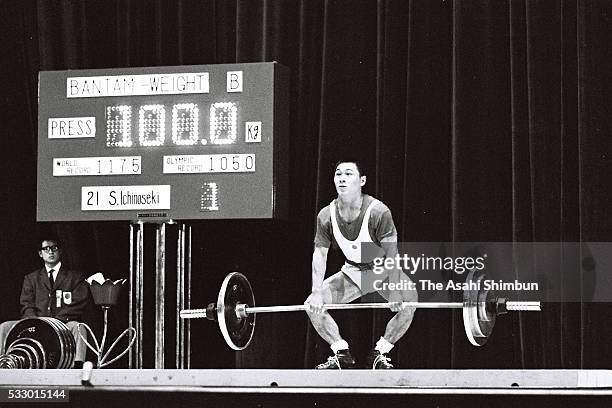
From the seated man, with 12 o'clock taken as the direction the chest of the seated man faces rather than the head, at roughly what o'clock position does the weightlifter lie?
The weightlifter is roughly at 10 o'clock from the seated man.

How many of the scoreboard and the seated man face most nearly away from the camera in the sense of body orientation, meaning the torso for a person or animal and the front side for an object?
0

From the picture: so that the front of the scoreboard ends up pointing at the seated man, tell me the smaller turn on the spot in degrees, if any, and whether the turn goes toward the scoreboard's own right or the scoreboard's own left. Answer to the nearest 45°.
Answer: approximately 90° to the scoreboard's own right

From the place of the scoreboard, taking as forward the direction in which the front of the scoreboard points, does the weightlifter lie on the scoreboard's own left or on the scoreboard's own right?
on the scoreboard's own left

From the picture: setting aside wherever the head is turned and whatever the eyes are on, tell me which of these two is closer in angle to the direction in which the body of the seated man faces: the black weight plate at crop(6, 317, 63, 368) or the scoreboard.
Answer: the black weight plate

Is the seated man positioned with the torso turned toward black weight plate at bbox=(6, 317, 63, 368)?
yes

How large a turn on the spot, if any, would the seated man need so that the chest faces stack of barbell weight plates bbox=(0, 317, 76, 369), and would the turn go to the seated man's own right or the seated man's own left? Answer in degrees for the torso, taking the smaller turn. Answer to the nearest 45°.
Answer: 0° — they already face it

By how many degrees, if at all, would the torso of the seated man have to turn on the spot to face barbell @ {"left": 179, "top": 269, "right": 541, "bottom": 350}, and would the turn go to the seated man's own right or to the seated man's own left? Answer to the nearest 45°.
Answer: approximately 45° to the seated man's own left

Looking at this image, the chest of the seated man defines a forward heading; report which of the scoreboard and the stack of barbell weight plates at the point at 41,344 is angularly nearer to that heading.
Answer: the stack of barbell weight plates

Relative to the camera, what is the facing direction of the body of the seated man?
toward the camera

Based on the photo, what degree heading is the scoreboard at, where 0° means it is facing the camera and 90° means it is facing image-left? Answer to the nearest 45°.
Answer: approximately 45°
